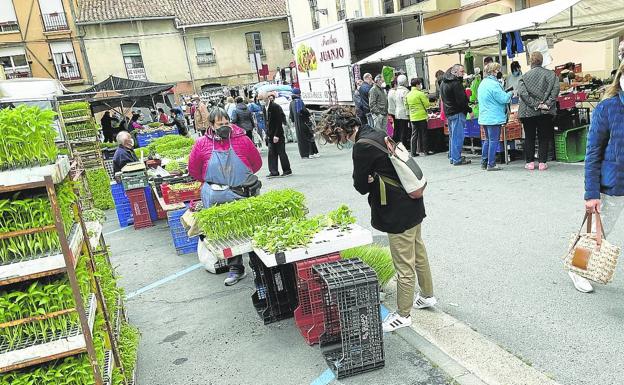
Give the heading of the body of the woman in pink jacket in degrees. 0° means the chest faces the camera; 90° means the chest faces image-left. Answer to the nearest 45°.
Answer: approximately 0°

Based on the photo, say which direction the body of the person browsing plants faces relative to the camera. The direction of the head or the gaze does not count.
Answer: to the viewer's left

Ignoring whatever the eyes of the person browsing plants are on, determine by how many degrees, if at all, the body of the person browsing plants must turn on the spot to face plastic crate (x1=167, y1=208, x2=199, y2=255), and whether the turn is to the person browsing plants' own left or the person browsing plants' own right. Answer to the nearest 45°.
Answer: approximately 45° to the person browsing plants' own right

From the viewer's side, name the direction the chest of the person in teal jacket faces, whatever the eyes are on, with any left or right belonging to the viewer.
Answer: facing away from the viewer and to the right of the viewer

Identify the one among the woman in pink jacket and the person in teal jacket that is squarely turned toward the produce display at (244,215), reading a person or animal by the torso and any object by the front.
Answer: the woman in pink jacket

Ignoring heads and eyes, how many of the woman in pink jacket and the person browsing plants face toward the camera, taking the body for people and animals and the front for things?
1

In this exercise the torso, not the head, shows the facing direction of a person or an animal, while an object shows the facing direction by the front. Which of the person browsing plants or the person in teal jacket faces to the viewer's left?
the person browsing plants
